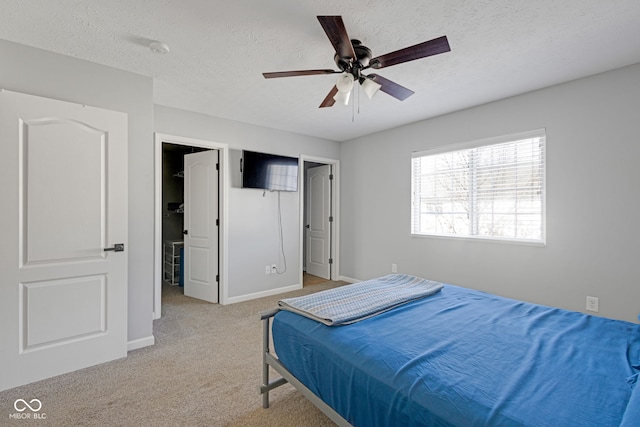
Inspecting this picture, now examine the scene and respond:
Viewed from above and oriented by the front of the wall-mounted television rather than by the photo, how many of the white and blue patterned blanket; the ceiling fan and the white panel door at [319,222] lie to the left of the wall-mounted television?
1

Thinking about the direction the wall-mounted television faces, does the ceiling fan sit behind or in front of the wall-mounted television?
in front

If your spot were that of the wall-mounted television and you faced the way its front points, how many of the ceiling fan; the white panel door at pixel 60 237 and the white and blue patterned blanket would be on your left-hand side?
0

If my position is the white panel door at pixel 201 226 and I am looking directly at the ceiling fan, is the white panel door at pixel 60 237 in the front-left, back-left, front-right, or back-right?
front-right

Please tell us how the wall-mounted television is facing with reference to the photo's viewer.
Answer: facing the viewer and to the right of the viewer

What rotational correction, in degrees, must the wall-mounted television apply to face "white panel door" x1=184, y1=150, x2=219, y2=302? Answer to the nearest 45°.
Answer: approximately 135° to its right

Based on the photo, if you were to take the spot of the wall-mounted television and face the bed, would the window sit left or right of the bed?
left

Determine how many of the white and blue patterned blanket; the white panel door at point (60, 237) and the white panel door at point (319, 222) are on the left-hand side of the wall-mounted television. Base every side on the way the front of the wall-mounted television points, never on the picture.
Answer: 1

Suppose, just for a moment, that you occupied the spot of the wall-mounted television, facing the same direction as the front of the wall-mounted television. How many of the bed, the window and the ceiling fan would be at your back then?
0

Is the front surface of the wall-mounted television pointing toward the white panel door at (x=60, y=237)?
no

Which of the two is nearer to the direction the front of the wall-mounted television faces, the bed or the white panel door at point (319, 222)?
the bed

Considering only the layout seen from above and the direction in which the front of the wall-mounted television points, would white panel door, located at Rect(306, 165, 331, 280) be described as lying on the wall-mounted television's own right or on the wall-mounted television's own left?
on the wall-mounted television's own left

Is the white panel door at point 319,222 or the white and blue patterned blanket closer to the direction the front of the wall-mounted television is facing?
the white and blue patterned blanket

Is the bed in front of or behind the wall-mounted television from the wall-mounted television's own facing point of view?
in front

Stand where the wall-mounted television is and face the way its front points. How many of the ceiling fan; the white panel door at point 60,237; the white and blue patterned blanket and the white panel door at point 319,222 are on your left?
1
